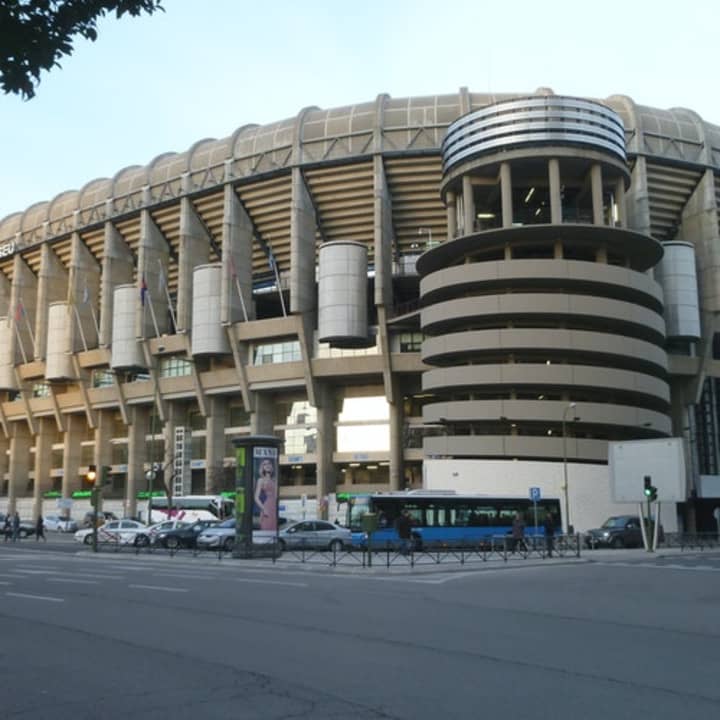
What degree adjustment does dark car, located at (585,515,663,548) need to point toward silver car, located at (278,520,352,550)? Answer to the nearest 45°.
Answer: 0° — it already faces it

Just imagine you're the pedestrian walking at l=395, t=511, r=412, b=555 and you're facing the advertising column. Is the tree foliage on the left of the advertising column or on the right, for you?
left

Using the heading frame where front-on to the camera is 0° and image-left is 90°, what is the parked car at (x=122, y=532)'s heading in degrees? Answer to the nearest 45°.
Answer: approximately 90°

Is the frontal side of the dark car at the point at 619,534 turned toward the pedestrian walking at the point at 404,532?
yes

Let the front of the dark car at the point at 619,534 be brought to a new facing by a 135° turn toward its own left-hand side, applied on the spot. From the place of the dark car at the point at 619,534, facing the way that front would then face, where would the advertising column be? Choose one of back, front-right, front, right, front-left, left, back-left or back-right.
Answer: back-right

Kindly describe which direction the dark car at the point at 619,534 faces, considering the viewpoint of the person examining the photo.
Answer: facing the viewer and to the left of the viewer
